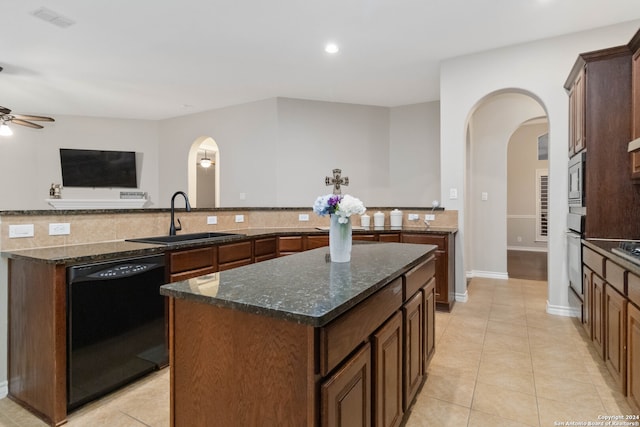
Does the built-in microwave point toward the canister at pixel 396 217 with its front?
yes

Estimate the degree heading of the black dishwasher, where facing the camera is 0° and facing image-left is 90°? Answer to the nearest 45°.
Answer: approximately 315°

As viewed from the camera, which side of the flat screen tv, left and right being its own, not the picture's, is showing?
front

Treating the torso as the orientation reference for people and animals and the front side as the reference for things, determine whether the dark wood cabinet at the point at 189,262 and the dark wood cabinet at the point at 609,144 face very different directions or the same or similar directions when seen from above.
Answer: very different directions

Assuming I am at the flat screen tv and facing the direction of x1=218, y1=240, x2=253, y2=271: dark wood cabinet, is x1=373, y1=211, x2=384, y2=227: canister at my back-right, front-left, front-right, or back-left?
front-left

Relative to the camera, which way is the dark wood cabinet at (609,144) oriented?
to the viewer's left

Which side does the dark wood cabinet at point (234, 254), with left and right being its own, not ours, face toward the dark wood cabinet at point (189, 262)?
right

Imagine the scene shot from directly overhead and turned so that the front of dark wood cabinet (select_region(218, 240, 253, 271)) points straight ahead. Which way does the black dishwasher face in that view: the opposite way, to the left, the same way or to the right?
the same way

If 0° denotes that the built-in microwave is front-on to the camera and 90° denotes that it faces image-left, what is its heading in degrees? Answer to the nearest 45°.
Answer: approximately 90°

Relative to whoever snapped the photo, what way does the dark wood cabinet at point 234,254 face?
facing the viewer and to the right of the viewer

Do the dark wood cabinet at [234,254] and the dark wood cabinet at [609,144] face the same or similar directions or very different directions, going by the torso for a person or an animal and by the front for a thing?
very different directions

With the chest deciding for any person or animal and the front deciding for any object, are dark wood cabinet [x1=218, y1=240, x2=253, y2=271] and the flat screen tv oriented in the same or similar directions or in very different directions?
same or similar directions

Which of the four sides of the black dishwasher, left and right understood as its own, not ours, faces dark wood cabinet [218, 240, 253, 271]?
left

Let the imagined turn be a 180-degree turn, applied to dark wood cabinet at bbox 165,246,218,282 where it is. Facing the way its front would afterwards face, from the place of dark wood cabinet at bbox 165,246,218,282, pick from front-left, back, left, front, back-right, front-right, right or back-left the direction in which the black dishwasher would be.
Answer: left

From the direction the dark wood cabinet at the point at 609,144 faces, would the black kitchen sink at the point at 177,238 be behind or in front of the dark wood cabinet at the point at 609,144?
in front
